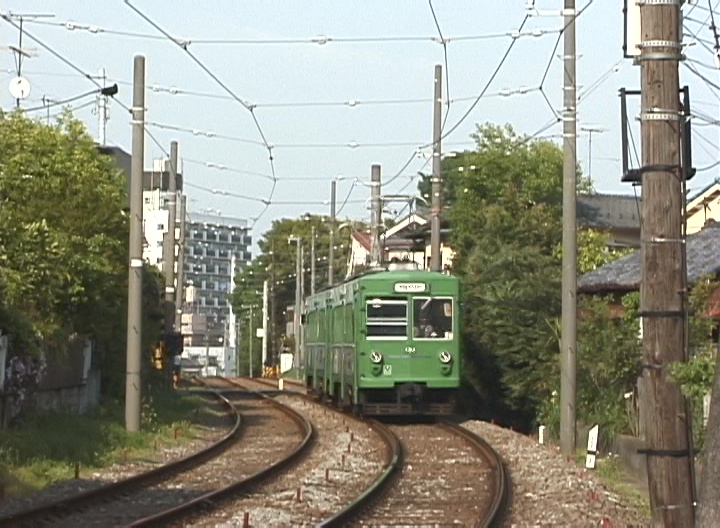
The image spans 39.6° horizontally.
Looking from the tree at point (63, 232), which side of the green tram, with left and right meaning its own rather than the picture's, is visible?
right

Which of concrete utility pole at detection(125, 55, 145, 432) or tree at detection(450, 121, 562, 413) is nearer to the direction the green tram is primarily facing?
the concrete utility pole

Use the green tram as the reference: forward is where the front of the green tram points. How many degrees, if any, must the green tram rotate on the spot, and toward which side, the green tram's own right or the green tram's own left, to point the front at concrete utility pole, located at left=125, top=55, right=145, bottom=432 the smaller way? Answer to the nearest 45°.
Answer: approximately 45° to the green tram's own right

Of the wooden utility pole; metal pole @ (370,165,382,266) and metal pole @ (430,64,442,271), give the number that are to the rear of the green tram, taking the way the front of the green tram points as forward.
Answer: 2

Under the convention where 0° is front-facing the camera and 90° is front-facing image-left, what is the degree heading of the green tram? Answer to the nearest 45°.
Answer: approximately 0°

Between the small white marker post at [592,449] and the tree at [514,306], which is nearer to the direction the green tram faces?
the small white marker post

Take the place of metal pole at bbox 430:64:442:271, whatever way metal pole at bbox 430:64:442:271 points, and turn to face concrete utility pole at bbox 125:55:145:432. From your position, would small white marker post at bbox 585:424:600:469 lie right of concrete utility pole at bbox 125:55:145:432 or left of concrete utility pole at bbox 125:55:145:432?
left

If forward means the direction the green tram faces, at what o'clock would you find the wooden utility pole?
The wooden utility pole is roughly at 12 o'clock from the green tram.

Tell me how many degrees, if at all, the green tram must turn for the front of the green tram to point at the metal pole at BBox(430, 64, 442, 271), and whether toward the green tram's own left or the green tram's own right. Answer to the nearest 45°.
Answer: approximately 180°

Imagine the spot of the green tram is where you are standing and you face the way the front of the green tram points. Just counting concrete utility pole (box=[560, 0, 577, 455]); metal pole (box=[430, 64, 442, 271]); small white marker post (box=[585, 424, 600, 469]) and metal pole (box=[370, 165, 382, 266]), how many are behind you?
2

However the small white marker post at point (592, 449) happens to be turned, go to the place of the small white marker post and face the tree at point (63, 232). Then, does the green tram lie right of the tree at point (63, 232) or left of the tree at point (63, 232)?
right

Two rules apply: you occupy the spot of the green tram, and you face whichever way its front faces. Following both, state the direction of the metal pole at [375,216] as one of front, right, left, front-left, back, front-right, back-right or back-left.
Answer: back

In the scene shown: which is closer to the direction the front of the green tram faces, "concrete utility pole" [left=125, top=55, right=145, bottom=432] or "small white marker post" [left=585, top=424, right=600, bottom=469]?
the small white marker post
